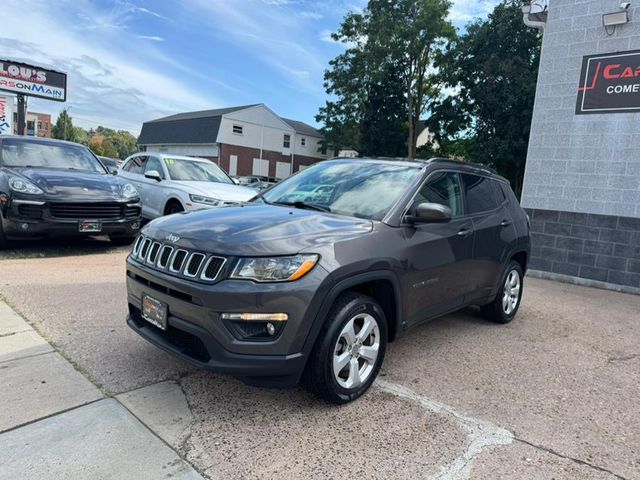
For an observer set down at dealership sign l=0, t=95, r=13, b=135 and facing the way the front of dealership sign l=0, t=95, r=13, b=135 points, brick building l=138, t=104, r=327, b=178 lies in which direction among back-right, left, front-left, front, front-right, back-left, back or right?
back-left

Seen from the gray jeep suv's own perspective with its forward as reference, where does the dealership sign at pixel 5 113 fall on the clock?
The dealership sign is roughly at 3 o'clock from the gray jeep suv.

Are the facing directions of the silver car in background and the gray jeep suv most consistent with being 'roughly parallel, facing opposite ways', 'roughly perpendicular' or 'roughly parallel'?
roughly perpendicular

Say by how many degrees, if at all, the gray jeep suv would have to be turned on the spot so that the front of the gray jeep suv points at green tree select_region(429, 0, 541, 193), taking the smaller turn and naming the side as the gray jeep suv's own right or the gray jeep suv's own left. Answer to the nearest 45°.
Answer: approximately 135° to the gray jeep suv's own right

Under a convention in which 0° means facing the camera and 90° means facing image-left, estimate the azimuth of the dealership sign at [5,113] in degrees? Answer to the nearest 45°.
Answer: approximately 0°

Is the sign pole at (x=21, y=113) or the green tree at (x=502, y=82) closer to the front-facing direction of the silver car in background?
the green tree

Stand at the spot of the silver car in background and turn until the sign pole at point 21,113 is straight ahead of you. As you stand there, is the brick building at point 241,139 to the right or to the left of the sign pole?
right

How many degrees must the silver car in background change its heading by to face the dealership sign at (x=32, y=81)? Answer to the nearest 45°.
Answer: approximately 180°

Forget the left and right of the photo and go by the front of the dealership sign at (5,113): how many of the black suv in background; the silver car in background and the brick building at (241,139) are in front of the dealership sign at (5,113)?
2

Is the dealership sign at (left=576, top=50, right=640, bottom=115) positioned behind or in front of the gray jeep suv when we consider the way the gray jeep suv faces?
behind

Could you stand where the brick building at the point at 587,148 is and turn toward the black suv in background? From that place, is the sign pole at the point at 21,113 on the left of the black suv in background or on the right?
right

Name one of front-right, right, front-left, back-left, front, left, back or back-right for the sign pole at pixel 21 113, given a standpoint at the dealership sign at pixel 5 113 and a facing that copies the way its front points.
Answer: back-left

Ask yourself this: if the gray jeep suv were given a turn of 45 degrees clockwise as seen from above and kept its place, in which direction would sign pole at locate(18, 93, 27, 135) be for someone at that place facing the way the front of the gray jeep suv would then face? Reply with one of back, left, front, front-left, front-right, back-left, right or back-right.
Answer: front-right
